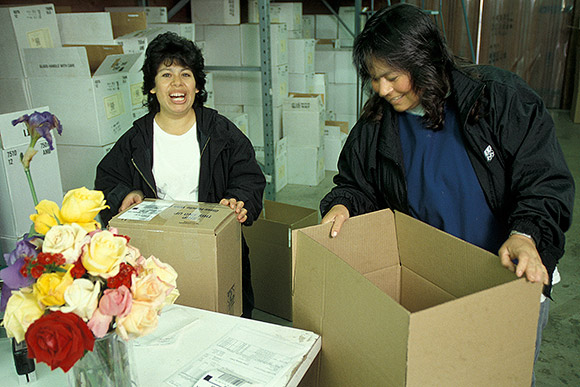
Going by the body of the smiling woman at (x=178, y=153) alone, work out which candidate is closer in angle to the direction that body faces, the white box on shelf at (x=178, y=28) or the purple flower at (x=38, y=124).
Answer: the purple flower

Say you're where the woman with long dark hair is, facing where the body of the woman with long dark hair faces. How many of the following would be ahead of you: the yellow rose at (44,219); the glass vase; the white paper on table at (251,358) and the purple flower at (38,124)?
4

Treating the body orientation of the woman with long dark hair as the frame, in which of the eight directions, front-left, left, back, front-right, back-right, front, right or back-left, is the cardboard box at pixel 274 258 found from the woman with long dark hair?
right

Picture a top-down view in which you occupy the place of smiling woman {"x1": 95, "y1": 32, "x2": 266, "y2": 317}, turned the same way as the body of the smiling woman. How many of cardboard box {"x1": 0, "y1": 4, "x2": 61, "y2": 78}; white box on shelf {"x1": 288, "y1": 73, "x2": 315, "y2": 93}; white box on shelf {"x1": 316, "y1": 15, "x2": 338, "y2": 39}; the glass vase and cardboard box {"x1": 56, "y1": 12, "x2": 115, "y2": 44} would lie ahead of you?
1

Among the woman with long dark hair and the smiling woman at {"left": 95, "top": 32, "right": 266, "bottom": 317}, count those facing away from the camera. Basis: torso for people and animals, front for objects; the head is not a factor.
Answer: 0

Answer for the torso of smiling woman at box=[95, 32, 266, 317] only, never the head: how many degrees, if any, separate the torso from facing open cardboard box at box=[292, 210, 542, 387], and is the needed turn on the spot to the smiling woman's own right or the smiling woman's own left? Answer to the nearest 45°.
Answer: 0° — they already face it

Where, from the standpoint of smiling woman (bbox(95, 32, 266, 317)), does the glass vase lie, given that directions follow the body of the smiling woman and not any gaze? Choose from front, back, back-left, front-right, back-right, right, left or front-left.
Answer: front

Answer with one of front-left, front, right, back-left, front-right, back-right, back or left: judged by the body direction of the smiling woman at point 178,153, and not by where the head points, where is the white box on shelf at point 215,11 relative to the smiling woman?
back

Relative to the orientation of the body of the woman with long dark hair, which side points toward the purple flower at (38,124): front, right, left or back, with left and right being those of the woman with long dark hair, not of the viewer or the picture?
front

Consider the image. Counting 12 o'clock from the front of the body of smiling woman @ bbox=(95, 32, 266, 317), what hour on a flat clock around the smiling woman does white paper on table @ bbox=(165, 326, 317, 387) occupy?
The white paper on table is roughly at 12 o'clock from the smiling woman.

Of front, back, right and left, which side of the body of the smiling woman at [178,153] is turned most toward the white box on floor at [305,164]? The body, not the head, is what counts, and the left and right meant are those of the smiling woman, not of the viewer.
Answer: back

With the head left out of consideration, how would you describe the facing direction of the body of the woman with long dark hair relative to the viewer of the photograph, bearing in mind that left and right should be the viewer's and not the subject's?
facing the viewer and to the left of the viewer

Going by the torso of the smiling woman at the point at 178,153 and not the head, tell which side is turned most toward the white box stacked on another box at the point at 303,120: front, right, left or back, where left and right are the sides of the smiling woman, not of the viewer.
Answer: back

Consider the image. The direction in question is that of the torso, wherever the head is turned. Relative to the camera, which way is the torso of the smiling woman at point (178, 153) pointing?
toward the camera
